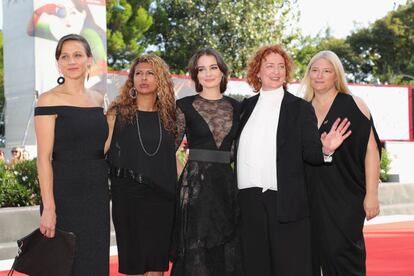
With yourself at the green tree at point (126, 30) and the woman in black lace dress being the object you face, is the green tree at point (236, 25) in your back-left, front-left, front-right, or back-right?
front-left

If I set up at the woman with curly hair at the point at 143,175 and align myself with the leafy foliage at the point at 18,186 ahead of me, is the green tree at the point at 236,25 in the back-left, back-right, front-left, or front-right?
front-right

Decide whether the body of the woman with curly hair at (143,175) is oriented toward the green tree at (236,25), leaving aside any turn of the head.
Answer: no

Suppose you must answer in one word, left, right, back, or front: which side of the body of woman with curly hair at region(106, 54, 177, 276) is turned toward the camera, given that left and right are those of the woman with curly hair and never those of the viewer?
front

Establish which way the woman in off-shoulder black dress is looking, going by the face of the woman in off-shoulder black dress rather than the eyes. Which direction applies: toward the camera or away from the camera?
toward the camera

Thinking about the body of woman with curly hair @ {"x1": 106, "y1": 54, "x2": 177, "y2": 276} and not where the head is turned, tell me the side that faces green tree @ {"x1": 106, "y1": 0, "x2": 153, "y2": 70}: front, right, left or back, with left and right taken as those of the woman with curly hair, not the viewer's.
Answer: back

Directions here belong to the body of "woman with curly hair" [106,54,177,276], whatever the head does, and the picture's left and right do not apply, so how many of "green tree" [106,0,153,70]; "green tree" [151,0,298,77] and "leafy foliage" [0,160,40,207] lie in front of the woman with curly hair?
0

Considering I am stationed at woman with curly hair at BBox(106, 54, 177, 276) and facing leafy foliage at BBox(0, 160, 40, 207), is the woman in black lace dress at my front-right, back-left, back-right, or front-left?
back-right

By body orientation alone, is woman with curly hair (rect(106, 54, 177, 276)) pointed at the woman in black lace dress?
no

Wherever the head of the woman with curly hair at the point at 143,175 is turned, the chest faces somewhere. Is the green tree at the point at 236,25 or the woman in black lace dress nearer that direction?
the woman in black lace dress

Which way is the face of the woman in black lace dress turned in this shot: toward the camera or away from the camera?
toward the camera

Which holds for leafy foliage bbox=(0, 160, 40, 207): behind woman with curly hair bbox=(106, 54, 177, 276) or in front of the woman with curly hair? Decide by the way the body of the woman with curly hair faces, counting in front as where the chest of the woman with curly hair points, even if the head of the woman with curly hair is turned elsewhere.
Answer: behind

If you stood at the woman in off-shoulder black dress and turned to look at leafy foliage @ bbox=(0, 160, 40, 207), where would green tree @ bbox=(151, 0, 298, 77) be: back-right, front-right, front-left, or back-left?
front-right

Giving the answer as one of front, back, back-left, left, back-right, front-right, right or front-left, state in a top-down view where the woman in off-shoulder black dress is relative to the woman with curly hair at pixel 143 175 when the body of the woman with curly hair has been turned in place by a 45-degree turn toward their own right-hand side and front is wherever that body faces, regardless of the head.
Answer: front
